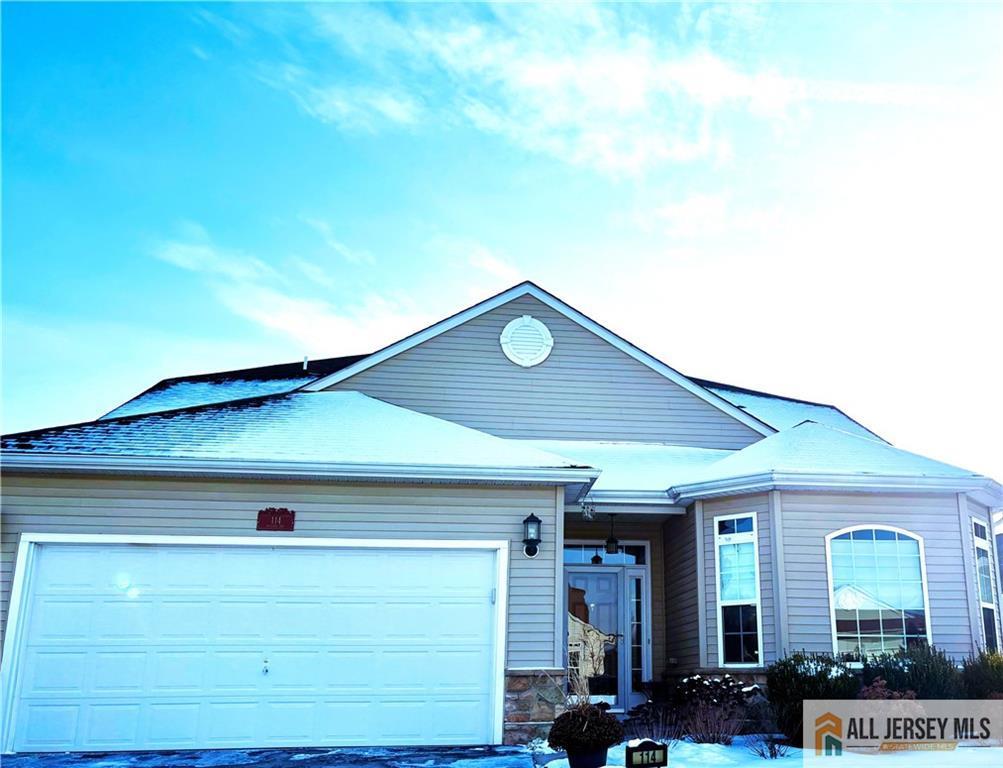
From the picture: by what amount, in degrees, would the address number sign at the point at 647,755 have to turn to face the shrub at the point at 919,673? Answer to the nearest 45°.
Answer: approximately 135° to its left

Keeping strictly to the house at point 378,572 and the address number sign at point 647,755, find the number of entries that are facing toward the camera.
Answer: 2

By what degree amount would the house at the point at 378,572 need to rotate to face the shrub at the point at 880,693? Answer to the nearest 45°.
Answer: approximately 90° to its left

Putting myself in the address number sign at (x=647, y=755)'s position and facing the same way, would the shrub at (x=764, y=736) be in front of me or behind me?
behind

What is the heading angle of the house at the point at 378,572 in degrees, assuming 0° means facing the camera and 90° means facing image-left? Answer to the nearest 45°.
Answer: approximately 0°

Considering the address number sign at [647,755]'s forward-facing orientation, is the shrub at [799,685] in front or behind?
behind

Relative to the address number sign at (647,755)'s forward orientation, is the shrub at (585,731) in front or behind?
behind
